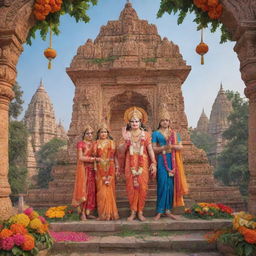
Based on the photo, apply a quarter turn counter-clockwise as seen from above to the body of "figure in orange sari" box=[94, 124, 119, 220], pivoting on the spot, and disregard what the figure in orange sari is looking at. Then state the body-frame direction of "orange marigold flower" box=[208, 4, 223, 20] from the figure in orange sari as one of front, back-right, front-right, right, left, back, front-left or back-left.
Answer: front-right

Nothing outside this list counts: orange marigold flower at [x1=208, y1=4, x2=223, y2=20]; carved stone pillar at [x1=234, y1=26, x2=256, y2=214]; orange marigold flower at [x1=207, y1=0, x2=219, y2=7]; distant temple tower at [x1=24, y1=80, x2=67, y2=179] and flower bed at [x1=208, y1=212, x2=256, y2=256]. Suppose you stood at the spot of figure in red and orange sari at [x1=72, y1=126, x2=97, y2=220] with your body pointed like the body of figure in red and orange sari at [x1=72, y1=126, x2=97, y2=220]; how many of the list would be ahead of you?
4

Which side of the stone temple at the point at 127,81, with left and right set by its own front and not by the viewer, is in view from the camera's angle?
front

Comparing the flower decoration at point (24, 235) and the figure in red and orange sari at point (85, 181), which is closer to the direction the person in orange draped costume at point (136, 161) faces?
the flower decoration

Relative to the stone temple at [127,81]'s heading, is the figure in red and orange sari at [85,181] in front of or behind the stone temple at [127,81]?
in front

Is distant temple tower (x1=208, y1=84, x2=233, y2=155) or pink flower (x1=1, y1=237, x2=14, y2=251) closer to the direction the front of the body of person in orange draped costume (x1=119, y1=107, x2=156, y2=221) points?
the pink flower

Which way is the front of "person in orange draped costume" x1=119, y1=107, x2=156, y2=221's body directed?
toward the camera

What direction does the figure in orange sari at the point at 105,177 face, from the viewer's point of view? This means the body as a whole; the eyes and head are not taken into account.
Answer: toward the camera

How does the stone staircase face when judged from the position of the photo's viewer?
facing the viewer

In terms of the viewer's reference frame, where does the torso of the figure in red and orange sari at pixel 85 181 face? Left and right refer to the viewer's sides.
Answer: facing the viewer and to the right of the viewer
